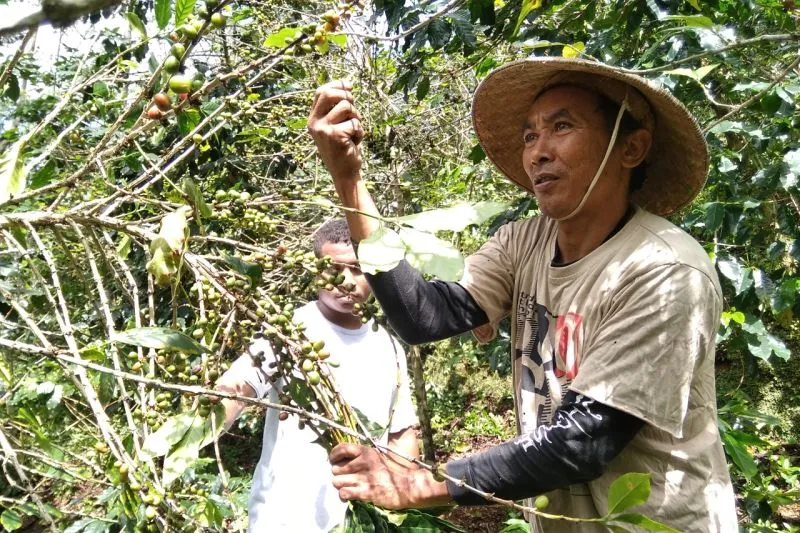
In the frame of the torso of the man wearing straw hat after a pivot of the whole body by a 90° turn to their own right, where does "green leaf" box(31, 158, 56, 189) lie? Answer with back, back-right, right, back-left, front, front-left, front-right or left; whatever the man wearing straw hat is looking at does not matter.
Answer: front-left

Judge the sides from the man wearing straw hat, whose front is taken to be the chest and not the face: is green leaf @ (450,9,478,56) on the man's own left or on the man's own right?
on the man's own right

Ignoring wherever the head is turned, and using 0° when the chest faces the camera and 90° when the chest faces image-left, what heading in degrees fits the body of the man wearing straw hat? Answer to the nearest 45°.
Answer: approximately 45°

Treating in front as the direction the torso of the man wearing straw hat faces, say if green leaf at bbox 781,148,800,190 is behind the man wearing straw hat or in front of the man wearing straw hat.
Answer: behind
